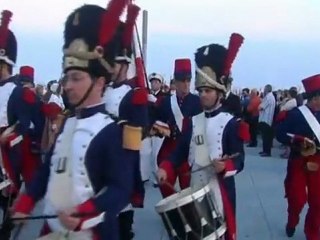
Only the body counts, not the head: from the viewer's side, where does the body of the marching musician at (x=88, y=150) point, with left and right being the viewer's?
facing the viewer and to the left of the viewer

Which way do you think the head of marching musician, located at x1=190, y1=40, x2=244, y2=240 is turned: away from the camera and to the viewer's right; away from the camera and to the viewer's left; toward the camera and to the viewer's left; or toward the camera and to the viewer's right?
toward the camera and to the viewer's left

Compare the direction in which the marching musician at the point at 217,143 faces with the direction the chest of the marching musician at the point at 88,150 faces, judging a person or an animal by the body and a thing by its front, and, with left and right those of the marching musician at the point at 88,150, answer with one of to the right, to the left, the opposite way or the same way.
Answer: the same way

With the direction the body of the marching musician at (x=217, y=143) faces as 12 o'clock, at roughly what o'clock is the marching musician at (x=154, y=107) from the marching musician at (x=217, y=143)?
the marching musician at (x=154, y=107) is roughly at 4 o'clock from the marching musician at (x=217, y=143).

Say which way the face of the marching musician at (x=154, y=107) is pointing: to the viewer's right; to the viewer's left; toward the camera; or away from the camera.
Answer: toward the camera

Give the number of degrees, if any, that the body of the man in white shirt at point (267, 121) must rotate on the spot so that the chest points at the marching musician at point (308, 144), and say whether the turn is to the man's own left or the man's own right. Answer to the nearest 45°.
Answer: approximately 90° to the man's own left

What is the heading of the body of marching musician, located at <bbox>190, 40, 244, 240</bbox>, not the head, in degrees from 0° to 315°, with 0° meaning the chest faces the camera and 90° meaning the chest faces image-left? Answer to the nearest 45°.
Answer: approximately 45°
